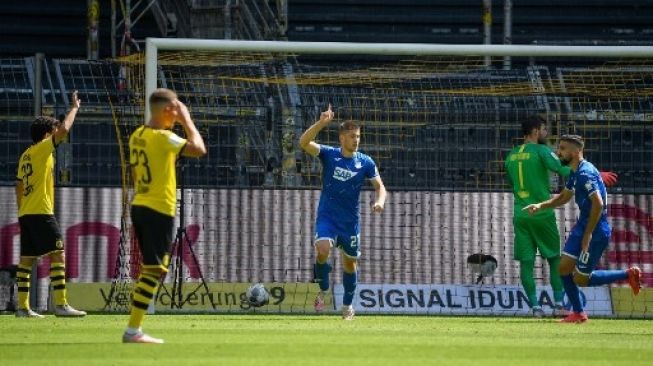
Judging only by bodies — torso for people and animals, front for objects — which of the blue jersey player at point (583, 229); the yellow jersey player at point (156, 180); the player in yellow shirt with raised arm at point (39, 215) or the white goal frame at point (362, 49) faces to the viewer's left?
the blue jersey player

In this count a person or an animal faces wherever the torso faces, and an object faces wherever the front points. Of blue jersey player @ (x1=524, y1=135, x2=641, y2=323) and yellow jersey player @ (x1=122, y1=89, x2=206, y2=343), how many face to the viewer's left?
1

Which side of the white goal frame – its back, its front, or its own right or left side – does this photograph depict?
front

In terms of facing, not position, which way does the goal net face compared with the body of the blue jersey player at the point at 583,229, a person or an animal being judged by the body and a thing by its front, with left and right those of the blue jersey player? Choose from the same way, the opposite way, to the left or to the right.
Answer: to the left

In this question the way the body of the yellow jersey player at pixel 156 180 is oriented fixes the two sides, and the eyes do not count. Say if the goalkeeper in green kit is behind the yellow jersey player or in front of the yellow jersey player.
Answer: in front

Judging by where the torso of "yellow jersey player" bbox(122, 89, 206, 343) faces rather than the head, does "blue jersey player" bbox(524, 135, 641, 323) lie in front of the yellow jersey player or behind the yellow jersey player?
in front

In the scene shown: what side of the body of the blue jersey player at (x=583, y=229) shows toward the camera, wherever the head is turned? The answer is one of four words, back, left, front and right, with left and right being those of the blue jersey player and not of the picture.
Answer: left

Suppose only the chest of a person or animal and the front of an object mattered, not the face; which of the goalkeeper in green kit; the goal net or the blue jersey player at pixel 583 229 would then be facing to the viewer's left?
the blue jersey player

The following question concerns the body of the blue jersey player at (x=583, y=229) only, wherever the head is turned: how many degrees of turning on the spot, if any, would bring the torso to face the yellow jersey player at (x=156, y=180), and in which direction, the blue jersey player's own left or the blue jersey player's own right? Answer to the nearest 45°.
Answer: approximately 45° to the blue jersey player's own left
